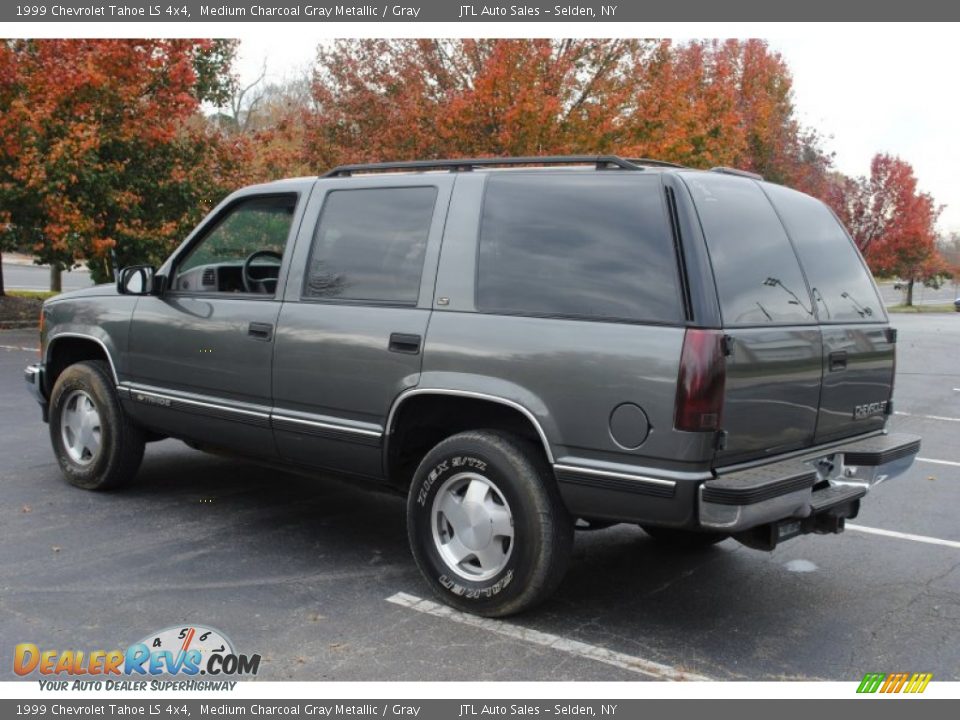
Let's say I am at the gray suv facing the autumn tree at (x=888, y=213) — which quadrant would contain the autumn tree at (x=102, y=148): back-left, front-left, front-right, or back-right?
front-left

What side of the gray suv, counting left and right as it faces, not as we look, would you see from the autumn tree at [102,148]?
front

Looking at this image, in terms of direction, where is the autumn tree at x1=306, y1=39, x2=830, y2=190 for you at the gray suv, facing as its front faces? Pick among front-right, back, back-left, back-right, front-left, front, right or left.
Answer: front-right

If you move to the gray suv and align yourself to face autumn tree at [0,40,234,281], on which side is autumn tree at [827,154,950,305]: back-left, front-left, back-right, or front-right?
front-right

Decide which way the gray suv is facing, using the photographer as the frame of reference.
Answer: facing away from the viewer and to the left of the viewer

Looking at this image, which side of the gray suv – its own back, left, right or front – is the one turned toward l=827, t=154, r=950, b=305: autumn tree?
right
